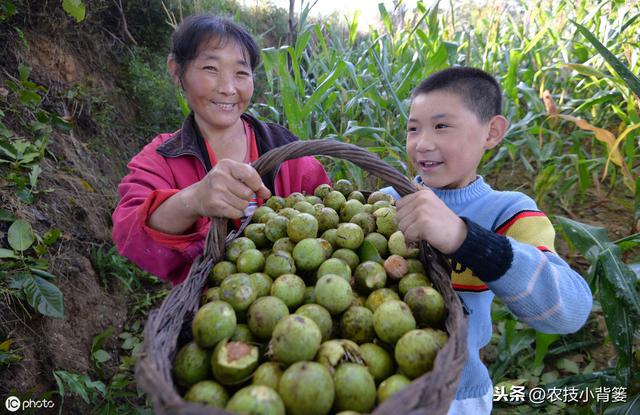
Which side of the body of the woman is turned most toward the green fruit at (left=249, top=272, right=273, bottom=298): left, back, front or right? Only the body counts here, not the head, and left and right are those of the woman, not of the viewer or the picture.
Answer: front

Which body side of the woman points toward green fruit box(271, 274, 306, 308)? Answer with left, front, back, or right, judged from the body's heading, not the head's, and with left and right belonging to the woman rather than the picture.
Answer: front

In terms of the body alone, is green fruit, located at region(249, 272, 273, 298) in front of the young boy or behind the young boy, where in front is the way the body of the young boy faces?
in front

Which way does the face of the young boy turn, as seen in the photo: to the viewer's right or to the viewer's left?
to the viewer's left

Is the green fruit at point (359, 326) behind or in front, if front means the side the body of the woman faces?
in front

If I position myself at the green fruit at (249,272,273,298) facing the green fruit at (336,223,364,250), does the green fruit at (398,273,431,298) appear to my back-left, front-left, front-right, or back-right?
front-right

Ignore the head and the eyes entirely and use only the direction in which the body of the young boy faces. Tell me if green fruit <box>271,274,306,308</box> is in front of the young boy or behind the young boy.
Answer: in front

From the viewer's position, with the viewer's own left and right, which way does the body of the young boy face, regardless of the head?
facing the viewer and to the left of the viewer

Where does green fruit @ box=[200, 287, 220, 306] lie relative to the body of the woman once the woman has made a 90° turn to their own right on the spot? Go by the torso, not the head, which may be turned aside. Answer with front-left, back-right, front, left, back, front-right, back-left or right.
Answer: left

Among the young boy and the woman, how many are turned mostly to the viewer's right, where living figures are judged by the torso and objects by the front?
0

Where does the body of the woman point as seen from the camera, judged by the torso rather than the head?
toward the camera
